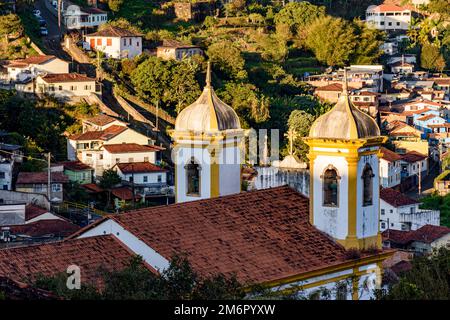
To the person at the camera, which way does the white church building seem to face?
facing away from the viewer and to the right of the viewer

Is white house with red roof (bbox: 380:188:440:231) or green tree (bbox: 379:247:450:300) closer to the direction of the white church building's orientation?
the white house with red roof

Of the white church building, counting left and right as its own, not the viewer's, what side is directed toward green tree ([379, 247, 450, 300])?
right

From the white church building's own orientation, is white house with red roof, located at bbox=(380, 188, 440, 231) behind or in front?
in front

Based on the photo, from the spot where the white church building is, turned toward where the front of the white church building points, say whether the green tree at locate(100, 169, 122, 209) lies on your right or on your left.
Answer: on your left

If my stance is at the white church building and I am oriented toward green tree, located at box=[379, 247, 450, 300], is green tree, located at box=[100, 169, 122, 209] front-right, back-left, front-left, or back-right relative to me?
back-left
